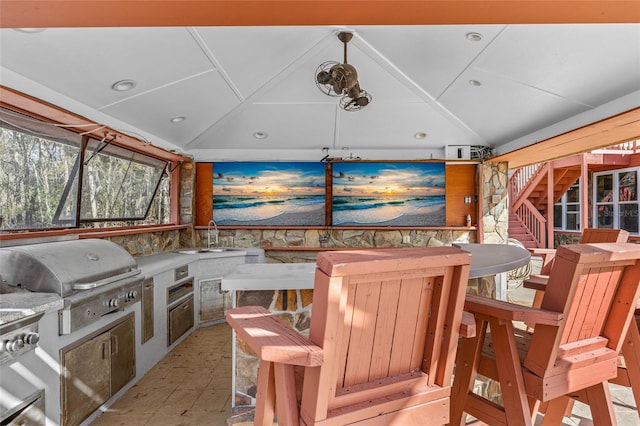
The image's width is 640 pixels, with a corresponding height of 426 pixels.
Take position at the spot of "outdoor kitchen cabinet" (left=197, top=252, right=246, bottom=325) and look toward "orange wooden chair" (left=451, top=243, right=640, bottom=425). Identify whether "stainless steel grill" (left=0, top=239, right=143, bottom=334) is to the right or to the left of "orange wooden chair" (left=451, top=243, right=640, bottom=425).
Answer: right

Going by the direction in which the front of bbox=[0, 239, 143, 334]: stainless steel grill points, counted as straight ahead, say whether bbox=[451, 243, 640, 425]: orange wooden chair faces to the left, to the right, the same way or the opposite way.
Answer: to the left

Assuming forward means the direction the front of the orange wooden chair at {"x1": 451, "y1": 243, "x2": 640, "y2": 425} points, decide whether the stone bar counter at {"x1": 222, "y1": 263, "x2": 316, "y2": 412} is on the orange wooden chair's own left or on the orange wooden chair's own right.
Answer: on the orange wooden chair's own left

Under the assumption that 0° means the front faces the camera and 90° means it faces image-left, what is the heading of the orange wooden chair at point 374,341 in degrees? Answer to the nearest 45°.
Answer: approximately 135°

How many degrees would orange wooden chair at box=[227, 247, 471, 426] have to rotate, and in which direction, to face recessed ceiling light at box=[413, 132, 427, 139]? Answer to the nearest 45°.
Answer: approximately 45° to its right

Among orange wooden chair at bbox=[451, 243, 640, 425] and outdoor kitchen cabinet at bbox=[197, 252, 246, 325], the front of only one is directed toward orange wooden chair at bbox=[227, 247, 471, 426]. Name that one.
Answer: the outdoor kitchen cabinet

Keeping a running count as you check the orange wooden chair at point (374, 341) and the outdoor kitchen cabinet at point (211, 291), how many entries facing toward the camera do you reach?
1

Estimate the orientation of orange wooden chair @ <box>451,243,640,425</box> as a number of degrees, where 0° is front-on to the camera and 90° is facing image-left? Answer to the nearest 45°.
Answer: approximately 135°

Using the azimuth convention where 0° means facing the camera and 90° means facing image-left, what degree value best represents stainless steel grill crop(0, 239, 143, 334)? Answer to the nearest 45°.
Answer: approximately 315°

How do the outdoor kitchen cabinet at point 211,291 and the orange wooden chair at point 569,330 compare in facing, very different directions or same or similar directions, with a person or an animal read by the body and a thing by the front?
very different directions
